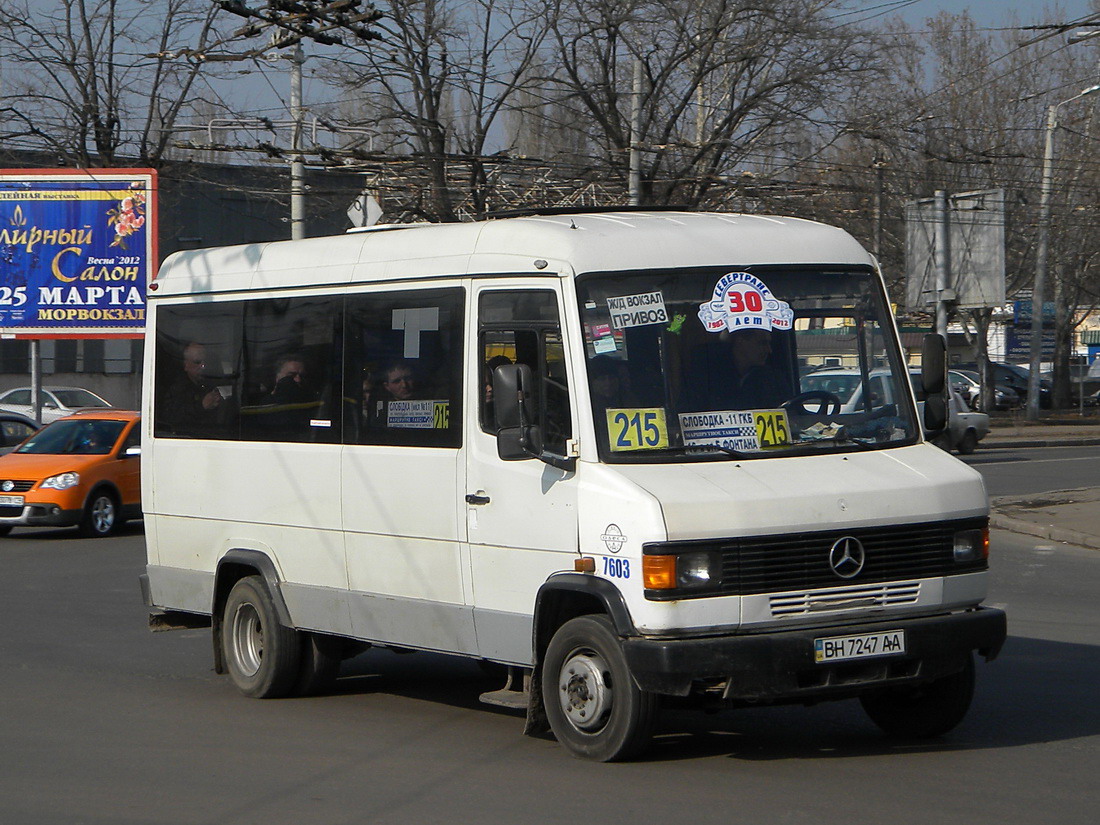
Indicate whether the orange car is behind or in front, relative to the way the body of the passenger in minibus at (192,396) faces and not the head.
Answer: behind

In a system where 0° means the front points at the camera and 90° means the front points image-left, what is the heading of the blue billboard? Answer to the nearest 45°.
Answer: approximately 0°

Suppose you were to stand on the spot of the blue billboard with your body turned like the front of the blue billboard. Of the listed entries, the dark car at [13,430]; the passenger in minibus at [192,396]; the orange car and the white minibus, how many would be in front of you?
4

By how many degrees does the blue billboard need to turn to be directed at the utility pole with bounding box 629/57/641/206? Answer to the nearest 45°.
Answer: approximately 90° to its left

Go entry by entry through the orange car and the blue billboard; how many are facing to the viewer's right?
0

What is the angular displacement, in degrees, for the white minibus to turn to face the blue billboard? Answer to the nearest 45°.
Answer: approximately 180°

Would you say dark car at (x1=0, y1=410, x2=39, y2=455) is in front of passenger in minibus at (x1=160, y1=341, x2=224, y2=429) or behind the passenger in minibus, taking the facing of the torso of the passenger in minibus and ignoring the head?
behind

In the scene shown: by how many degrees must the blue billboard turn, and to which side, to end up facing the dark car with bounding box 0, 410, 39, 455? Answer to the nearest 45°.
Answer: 0° — it already faces it

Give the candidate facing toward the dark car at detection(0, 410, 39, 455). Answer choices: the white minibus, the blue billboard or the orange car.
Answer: the blue billboard

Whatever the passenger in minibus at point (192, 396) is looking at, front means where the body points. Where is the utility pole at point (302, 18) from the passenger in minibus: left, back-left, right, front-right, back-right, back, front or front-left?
back-left

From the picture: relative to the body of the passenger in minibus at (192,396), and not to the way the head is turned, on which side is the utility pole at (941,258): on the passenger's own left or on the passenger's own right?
on the passenger's own left

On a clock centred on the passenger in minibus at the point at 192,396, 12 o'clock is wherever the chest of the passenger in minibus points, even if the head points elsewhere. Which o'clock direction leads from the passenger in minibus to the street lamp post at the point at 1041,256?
The street lamp post is roughly at 9 o'clock from the passenger in minibus.

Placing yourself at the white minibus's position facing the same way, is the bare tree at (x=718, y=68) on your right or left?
on your left
